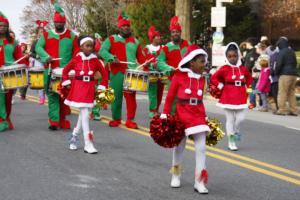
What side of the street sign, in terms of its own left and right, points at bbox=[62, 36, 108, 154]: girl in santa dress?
front

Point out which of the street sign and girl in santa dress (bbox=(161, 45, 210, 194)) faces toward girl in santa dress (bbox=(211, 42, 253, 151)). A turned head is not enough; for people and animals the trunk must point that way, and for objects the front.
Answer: the street sign

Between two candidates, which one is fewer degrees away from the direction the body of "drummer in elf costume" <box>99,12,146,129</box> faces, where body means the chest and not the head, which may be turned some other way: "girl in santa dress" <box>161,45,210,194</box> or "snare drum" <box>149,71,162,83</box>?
the girl in santa dress

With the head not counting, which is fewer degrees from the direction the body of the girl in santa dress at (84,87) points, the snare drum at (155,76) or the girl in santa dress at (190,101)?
the girl in santa dress

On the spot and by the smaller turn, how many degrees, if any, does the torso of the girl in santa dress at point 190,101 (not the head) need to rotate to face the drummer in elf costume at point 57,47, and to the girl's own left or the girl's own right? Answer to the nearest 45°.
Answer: approximately 180°
